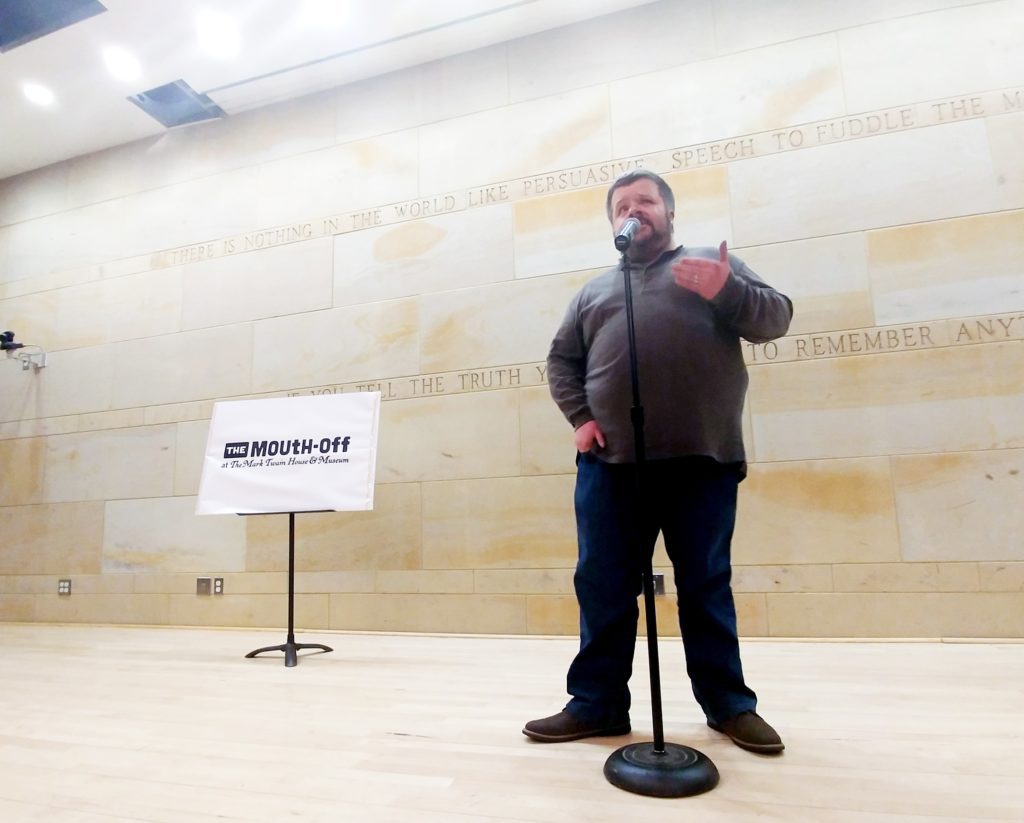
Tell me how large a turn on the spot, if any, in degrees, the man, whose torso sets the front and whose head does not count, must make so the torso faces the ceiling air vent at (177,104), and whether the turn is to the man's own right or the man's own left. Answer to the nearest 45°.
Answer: approximately 135° to the man's own right

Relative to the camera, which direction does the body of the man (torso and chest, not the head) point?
toward the camera

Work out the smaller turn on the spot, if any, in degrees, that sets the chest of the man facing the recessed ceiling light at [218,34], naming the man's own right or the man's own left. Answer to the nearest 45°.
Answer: approximately 135° to the man's own right

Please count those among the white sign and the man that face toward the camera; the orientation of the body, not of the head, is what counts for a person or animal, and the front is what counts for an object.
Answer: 2

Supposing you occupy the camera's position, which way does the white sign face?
facing the viewer
